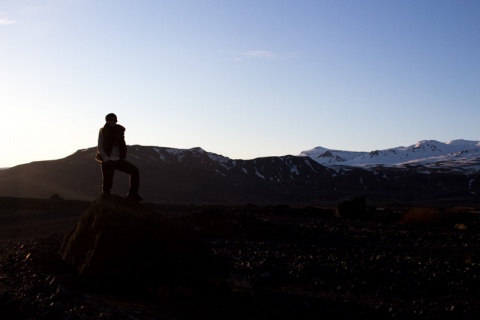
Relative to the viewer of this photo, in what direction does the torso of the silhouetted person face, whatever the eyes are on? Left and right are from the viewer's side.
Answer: facing the viewer and to the right of the viewer
